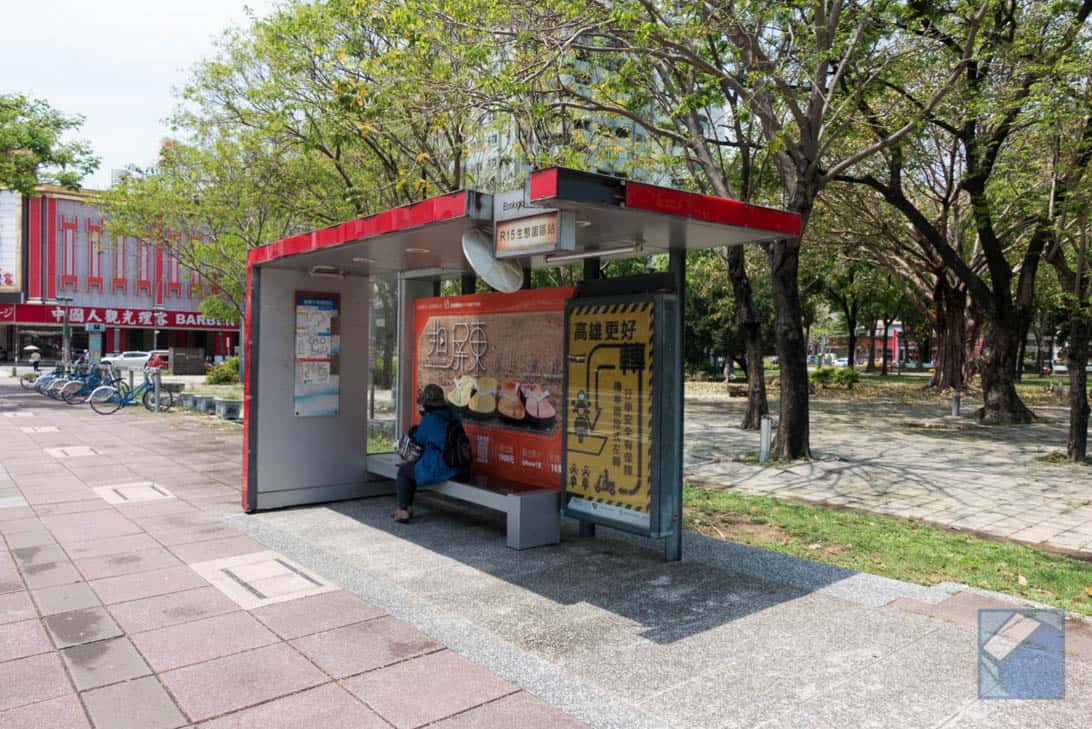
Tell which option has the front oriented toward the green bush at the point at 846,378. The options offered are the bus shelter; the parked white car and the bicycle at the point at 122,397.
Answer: the bicycle

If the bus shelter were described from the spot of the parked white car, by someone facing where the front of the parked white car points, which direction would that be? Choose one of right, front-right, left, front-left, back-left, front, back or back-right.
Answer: left

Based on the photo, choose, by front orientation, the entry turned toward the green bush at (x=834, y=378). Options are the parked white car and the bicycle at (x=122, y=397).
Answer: the bicycle

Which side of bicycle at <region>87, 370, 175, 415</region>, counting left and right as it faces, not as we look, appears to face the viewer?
right

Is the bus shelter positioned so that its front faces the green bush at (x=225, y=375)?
no

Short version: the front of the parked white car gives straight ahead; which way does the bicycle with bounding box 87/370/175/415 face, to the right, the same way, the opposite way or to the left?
the opposite way

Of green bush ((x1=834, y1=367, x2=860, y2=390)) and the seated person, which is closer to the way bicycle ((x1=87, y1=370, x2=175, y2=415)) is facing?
the green bush

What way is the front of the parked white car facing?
to the viewer's left

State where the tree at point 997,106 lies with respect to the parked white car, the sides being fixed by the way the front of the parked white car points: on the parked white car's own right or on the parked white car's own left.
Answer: on the parked white car's own left

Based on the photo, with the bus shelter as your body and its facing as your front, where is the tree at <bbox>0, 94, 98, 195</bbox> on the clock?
The tree is roughly at 3 o'clock from the bus shelter.

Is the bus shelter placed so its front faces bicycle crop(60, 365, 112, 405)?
no

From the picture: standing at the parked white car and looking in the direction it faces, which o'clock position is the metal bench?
The metal bench is roughly at 9 o'clock from the parked white car.

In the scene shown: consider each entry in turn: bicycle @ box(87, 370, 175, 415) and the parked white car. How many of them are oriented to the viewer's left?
1

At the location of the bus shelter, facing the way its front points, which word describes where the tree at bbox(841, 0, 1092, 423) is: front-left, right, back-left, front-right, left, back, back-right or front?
back

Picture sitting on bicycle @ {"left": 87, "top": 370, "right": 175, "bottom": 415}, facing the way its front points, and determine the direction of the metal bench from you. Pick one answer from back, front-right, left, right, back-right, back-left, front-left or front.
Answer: right
